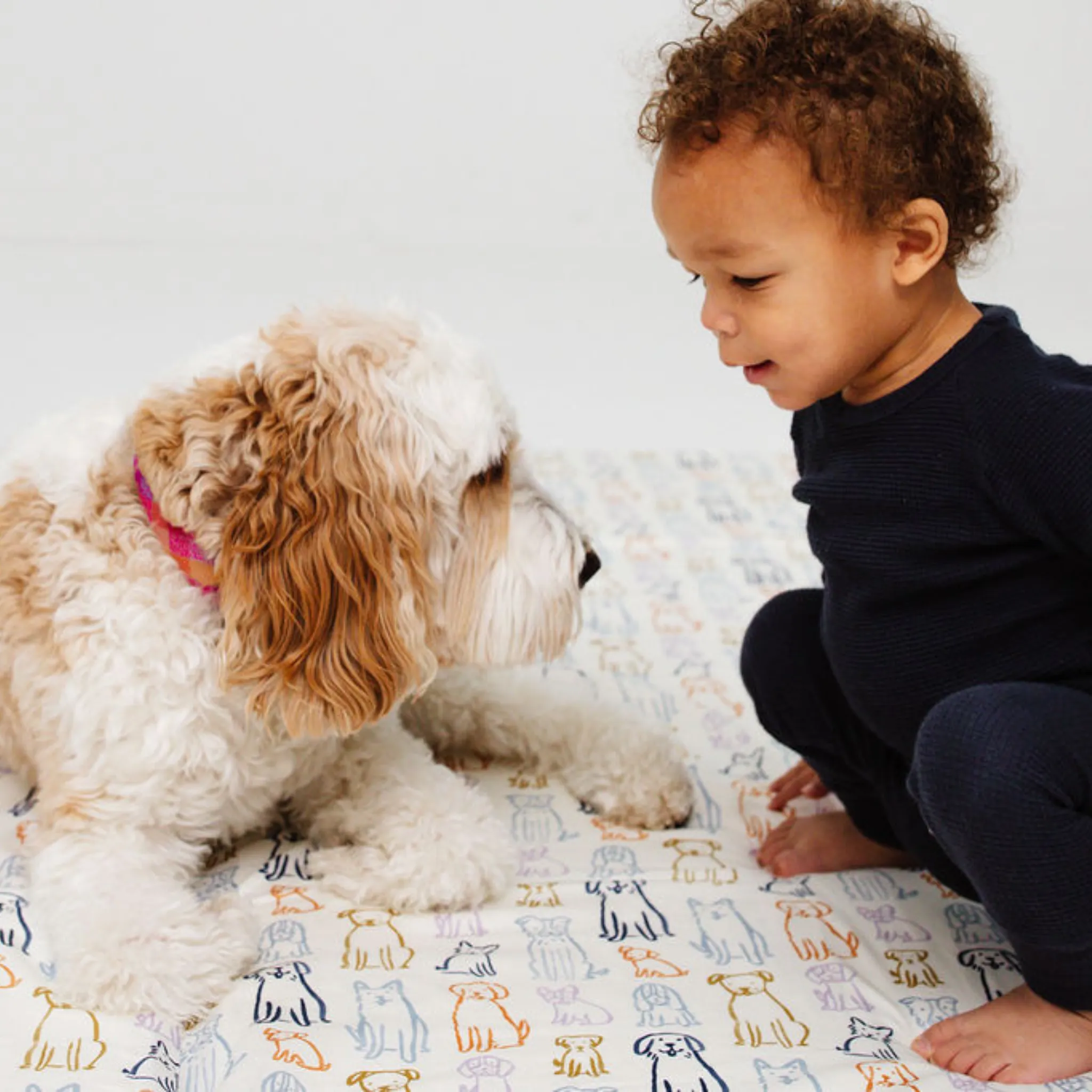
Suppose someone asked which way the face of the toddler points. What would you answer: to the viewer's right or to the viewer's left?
to the viewer's left

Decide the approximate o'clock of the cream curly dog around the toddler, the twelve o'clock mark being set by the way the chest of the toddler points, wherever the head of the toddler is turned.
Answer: The cream curly dog is roughly at 1 o'clock from the toddler.

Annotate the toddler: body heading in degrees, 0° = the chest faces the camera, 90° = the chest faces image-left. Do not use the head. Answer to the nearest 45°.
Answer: approximately 45°
